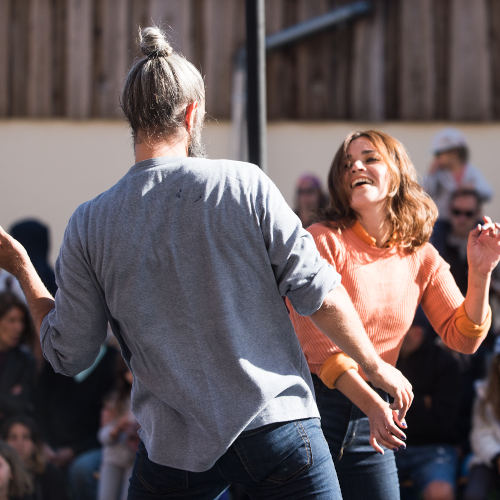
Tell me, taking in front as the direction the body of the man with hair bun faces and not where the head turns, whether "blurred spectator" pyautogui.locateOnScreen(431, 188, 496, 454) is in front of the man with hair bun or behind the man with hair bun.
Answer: in front

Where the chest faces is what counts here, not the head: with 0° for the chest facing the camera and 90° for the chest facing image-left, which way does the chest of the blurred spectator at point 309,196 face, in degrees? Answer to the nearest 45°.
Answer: approximately 0°

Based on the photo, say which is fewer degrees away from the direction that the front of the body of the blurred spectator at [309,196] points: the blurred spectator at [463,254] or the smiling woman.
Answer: the smiling woman

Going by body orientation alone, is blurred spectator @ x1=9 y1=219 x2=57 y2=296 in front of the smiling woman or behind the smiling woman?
behind

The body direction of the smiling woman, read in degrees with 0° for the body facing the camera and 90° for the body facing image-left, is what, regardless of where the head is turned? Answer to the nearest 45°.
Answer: approximately 0°

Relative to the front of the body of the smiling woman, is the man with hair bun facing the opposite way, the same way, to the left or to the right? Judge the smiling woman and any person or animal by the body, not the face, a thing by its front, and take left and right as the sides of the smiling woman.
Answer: the opposite way

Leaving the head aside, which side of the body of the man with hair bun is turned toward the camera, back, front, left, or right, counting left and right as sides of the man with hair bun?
back

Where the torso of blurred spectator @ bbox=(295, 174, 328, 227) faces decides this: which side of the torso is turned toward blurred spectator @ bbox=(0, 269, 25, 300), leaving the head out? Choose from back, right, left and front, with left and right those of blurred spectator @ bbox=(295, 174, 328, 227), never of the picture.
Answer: right

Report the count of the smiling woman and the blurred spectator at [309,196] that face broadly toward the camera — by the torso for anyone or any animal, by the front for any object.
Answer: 2

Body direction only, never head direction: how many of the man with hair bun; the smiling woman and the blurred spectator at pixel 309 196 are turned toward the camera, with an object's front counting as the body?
2

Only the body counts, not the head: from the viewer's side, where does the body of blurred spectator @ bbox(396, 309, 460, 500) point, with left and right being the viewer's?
facing the viewer and to the left of the viewer
